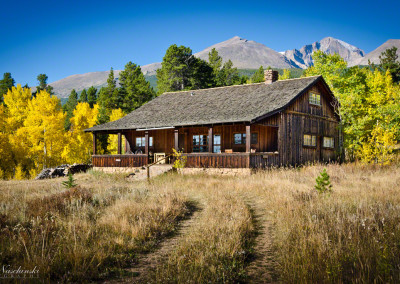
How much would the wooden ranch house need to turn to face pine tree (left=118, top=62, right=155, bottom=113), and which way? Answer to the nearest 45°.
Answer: approximately 90° to its right

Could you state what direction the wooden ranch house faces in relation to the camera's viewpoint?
facing the viewer and to the left of the viewer

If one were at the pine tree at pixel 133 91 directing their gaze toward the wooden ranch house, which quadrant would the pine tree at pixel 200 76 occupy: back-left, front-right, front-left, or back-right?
front-left

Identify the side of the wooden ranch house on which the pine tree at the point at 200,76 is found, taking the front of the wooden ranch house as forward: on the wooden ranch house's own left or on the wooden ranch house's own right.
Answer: on the wooden ranch house's own right

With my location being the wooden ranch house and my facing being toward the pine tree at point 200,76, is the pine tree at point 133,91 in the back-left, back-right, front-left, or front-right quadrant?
front-left

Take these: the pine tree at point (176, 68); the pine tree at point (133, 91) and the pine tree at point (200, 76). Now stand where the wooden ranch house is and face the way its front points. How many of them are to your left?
0

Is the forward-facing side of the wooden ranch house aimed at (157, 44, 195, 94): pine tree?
no

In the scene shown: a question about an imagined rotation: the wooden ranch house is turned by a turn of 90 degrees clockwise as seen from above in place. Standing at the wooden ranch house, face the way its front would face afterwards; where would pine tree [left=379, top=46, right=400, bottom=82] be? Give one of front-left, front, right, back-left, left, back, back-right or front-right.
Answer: right
